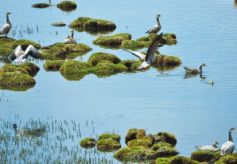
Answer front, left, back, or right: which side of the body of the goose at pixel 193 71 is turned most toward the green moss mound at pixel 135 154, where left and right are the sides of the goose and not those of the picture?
right

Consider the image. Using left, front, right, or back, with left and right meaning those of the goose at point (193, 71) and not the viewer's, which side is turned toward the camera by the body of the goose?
right

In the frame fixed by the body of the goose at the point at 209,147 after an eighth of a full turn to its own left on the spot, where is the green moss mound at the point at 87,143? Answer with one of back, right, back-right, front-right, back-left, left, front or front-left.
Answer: back-left

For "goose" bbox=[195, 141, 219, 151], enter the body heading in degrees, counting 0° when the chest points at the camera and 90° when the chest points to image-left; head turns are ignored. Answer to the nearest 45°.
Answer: approximately 270°

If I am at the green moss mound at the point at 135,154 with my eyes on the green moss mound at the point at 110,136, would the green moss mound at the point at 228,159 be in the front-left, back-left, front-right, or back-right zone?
back-right
